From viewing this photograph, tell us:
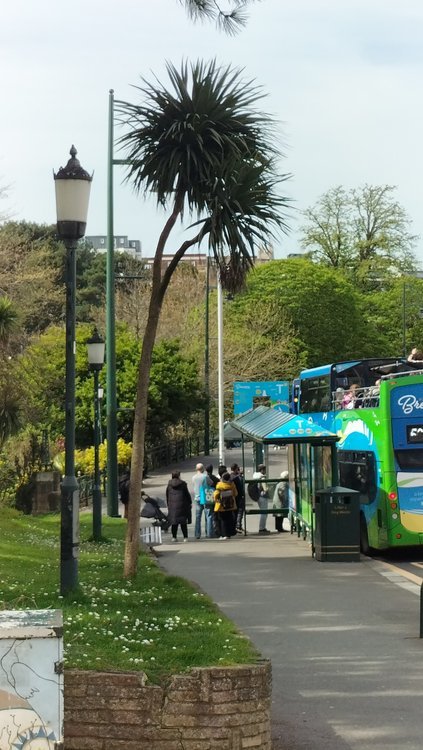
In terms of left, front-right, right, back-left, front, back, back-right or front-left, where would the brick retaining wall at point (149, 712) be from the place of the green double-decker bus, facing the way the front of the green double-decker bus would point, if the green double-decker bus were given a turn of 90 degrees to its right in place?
back-right

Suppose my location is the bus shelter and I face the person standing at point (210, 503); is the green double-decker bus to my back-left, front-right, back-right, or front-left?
back-right

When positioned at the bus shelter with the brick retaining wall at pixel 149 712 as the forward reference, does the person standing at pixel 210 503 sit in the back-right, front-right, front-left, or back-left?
back-right

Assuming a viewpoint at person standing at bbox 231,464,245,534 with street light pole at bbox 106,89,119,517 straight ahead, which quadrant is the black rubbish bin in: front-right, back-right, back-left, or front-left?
back-left

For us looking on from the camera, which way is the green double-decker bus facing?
facing away from the viewer and to the left of the viewer
